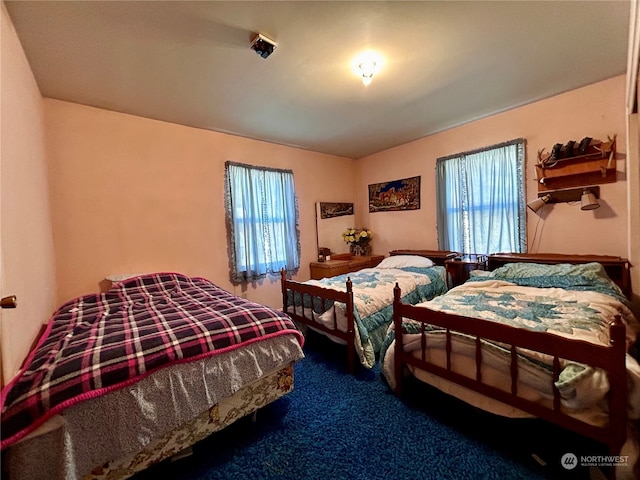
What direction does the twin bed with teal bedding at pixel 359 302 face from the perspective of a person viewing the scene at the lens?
facing the viewer and to the left of the viewer

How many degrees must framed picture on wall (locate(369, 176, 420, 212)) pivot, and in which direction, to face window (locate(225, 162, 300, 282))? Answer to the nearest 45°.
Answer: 0° — it already faces it

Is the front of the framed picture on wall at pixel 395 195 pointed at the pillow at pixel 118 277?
yes

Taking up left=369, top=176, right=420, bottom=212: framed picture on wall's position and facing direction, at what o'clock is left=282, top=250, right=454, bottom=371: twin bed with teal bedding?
The twin bed with teal bedding is roughly at 11 o'clock from the framed picture on wall.

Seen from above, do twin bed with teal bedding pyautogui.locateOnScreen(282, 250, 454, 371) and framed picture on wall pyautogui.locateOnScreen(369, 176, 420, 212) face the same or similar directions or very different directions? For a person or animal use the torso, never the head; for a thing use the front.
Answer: same or similar directions

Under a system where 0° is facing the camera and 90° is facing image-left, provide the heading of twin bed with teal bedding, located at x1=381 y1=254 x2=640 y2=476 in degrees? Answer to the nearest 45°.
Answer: approximately 45°

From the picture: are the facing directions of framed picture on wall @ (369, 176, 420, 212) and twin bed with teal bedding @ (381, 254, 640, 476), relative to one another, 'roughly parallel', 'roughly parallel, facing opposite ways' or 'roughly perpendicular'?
roughly parallel

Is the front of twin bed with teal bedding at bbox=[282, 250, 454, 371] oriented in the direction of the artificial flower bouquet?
no

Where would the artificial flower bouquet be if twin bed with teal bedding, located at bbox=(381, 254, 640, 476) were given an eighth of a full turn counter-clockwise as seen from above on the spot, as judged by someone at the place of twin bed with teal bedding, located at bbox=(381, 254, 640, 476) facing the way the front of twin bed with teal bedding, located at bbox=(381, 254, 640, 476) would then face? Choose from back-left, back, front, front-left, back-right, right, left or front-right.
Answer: back-right

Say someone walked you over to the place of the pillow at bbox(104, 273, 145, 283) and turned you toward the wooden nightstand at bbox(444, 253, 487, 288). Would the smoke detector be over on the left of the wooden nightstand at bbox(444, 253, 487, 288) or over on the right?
right

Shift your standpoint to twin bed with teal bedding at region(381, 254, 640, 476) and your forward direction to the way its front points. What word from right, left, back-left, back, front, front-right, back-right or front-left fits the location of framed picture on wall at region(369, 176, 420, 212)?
right

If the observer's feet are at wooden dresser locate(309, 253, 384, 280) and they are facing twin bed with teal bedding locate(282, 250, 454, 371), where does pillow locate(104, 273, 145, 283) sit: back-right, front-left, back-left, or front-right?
front-right

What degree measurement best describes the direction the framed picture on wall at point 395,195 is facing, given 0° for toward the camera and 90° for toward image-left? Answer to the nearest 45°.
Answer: approximately 45°

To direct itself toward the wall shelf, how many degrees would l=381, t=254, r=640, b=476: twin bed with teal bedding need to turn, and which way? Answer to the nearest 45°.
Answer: approximately 135° to its right

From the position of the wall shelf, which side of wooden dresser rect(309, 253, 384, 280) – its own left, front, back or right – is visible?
front

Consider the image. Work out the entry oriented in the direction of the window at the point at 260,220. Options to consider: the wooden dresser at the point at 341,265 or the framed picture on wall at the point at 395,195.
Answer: the framed picture on wall

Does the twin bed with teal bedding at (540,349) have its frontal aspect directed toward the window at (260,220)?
no

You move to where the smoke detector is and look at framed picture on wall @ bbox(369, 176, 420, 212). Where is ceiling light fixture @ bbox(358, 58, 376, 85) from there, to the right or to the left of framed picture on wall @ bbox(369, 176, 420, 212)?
right

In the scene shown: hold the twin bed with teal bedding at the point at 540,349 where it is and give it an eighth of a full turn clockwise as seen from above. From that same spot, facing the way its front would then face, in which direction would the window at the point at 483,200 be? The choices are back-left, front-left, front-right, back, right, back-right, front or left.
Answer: right

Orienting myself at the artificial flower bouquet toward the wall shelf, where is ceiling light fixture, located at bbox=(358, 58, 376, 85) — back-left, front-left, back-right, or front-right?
front-right

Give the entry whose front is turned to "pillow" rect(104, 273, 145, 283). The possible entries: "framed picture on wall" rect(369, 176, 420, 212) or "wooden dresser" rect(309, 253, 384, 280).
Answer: the framed picture on wall
